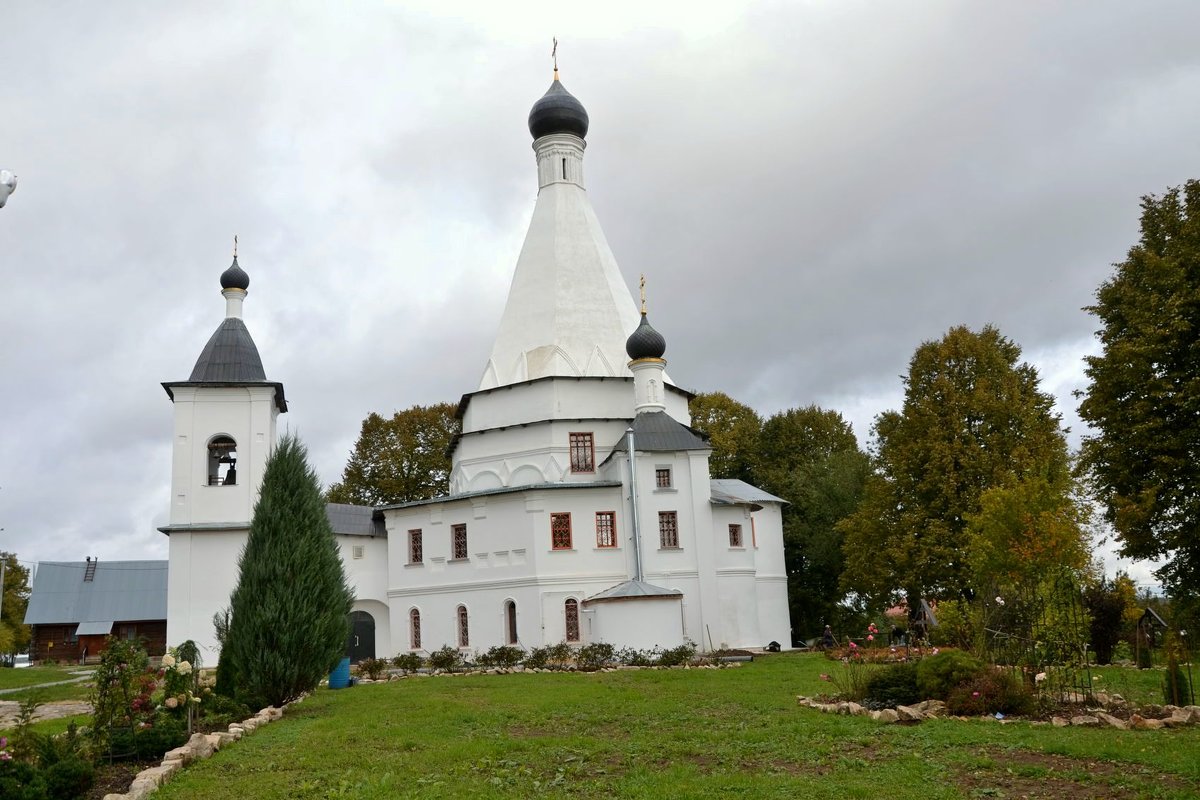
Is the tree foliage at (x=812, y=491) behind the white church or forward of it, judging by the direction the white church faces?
behind

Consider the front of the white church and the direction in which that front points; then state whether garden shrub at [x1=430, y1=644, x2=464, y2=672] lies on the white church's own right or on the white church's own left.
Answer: on the white church's own left

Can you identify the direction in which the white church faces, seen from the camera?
facing to the left of the viewer

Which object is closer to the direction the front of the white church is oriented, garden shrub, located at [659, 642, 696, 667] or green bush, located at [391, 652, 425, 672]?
the green bush

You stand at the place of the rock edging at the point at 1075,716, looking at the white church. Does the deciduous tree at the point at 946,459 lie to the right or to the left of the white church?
right

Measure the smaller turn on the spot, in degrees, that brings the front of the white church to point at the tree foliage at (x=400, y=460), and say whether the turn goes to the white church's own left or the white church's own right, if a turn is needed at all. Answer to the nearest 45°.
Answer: approximately 90° to the white church's own right

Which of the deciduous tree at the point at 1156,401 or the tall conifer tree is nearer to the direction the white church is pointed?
the tall conifer tree
